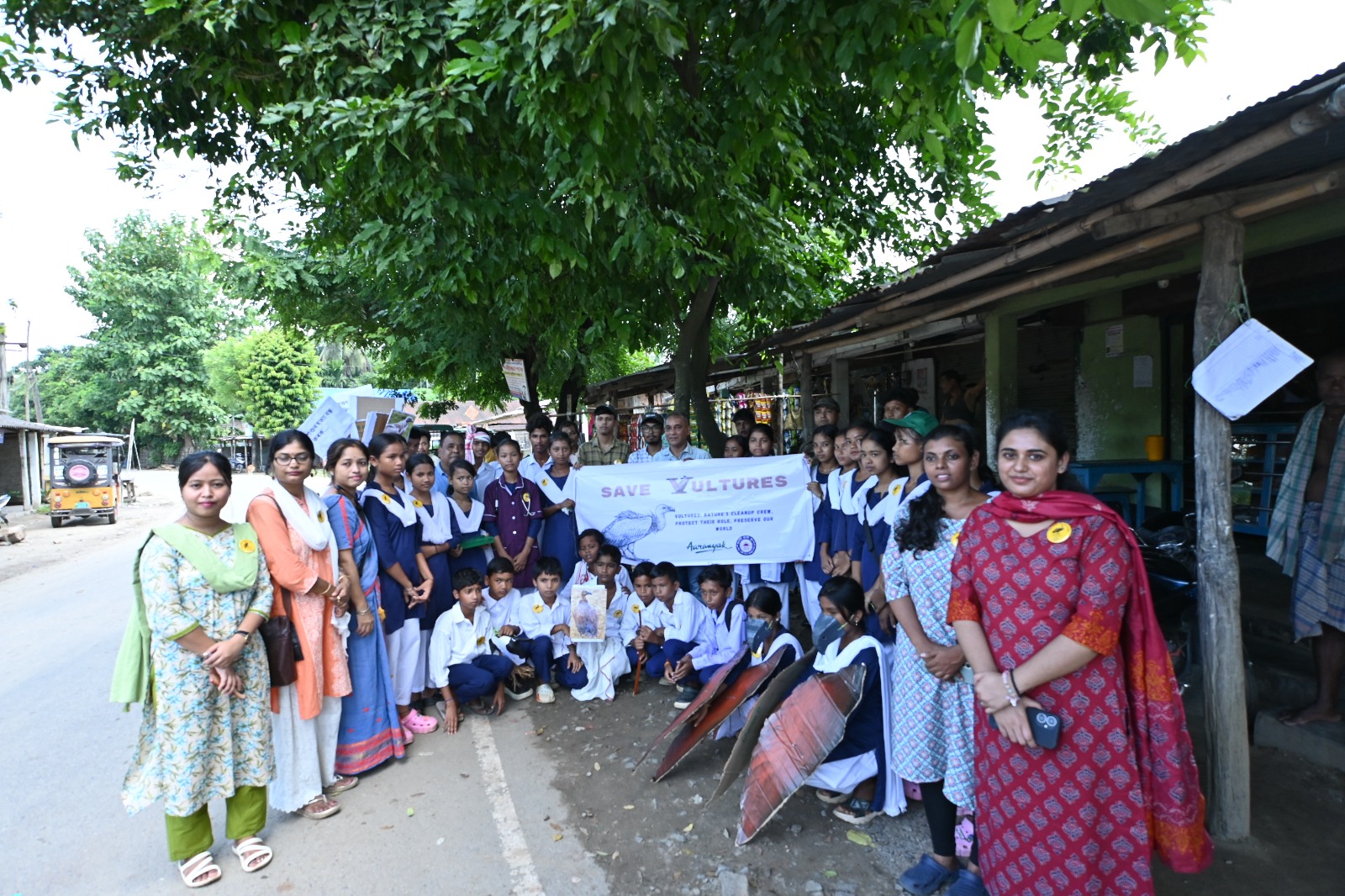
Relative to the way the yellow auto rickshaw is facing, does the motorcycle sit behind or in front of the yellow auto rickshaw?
behind

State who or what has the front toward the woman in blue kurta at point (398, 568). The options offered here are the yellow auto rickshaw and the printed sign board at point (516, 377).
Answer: the printed sign board

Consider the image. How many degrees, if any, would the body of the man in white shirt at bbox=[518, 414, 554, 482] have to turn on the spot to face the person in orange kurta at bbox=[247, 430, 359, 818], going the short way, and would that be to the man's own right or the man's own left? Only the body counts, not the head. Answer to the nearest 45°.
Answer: approximately 45° to the man's own right

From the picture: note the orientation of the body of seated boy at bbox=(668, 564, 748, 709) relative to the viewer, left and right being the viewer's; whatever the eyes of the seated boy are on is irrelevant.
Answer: facing the viewer and to the left of the viewer

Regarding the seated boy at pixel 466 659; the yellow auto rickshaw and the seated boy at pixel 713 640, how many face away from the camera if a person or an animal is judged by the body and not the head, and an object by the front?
1

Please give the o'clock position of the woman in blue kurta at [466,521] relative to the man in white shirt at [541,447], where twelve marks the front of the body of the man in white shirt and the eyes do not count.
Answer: The woman in blue kurta is roughly at 1 o'clock from the man in white shirt.

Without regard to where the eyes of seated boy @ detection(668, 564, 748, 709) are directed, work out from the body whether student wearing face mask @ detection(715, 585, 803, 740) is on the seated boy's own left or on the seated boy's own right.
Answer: on the seated boy's own left

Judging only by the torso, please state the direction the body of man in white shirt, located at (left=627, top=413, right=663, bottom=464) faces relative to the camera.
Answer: toward the camera

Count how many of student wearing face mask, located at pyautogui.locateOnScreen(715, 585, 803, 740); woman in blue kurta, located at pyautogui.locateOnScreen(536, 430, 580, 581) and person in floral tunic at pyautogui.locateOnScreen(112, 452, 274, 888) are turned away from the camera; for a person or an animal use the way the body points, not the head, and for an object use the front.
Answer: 0

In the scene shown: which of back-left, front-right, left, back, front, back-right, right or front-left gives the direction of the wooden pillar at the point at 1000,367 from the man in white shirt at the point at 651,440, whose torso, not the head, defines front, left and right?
left

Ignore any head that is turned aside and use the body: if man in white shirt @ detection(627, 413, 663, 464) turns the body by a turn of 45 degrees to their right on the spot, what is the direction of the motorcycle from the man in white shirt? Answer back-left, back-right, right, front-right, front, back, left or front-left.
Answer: left

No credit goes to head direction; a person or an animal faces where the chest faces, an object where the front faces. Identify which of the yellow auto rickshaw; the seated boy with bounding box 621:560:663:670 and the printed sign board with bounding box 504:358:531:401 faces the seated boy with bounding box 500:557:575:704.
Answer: the printed sign board
